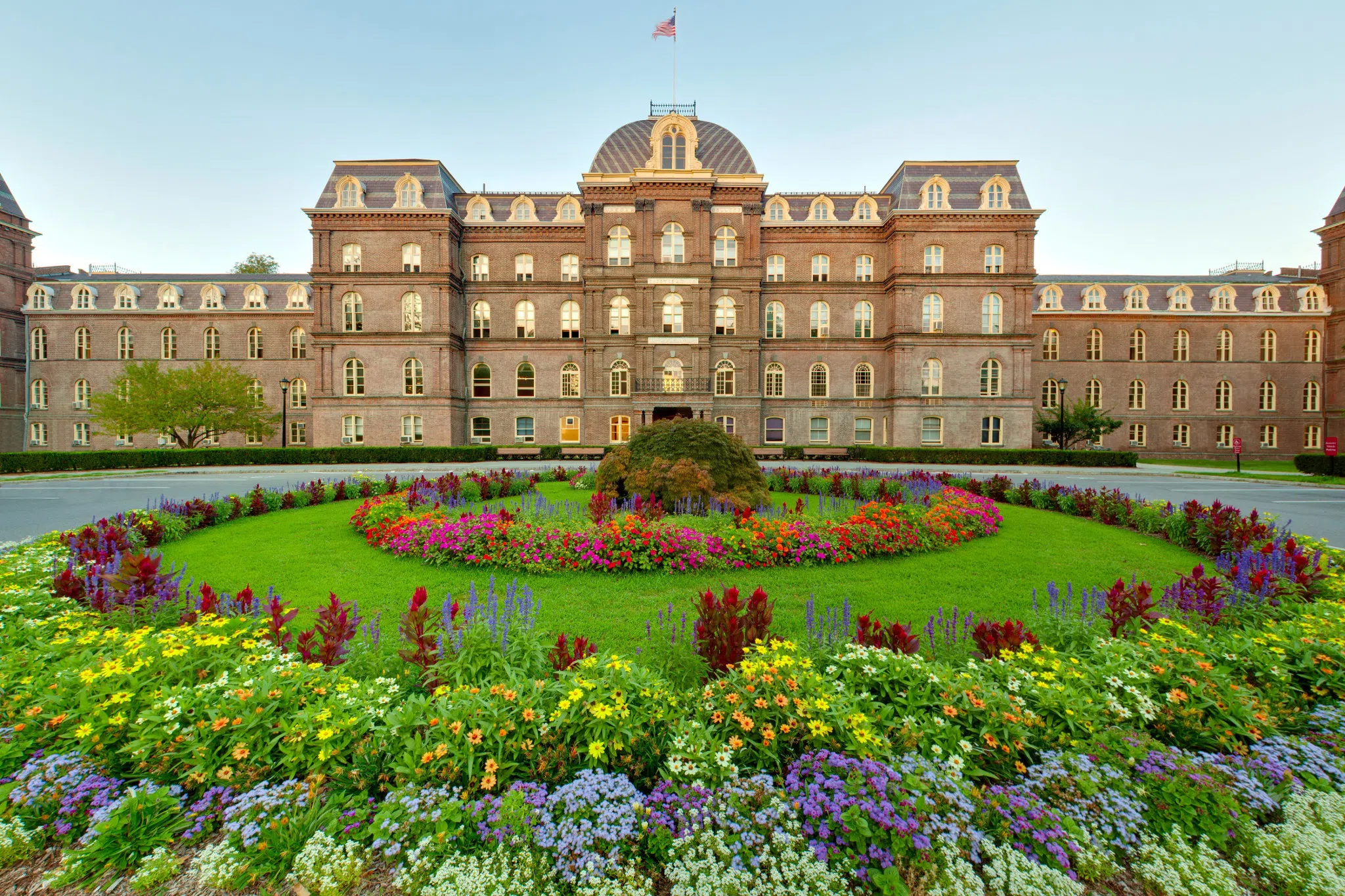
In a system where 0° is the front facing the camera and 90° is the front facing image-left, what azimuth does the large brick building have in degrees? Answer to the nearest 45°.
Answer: approximately 0°

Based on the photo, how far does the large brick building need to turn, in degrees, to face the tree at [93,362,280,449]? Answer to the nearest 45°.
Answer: approximately 90° to its right
